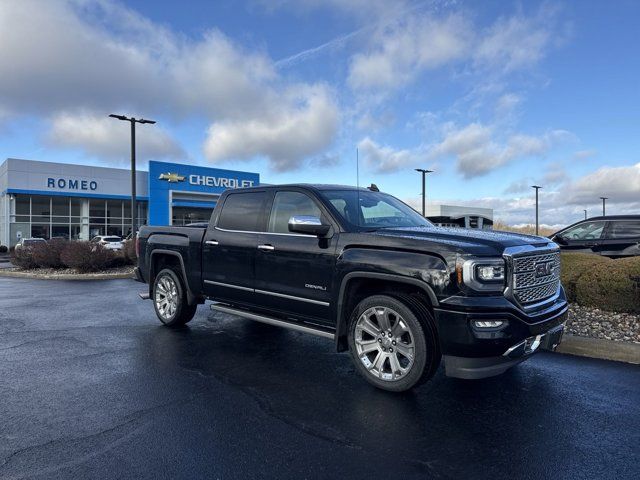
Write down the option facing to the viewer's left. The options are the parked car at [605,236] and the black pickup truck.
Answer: the parked car

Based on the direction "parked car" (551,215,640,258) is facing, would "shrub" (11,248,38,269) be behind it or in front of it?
in front

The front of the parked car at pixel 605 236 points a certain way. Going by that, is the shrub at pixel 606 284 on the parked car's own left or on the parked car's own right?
on the parked car's own left

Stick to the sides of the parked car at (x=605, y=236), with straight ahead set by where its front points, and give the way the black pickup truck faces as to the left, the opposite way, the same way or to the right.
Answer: the opposite way

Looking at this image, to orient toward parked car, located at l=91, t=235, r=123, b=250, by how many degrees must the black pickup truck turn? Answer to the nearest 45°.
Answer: approximately 180°

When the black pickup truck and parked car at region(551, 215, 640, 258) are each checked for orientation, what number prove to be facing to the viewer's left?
1

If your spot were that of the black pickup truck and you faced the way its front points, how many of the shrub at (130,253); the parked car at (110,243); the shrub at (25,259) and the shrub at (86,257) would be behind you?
4

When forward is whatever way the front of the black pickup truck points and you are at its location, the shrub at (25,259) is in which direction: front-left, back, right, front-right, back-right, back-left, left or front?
back

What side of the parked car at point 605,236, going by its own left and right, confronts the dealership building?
front

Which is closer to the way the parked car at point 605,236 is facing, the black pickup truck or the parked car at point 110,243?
the parked car

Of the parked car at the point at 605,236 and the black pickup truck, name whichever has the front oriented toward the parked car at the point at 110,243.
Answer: the parked car at the point at 605,236

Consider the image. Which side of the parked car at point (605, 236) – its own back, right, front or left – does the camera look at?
left

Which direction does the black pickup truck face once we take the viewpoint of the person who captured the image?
facing the viewer and to the right of the viewer

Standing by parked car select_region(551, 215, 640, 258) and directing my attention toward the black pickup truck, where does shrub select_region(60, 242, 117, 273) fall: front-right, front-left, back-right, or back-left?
front-right
